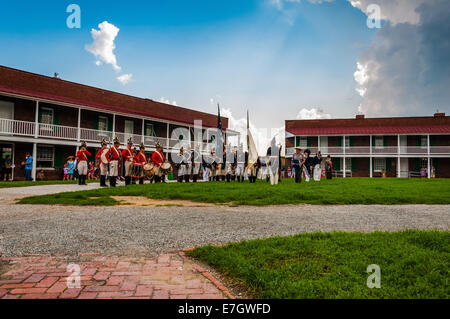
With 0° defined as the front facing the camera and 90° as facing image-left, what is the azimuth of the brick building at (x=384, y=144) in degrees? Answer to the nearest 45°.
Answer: approximately 0°

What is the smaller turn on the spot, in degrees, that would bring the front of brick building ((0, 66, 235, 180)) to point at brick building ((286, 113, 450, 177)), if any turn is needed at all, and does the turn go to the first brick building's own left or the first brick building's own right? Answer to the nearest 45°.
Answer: approximately 45° to the first brick building's own left

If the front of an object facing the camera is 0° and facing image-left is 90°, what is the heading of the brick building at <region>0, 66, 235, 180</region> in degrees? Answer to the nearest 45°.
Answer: approximately 315°

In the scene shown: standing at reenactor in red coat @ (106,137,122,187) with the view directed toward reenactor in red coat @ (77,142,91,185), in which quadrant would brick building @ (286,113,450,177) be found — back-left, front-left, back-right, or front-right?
back-right

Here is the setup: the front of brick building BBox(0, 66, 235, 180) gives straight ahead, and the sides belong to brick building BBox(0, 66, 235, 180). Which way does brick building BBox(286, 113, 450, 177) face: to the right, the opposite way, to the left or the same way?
to the right

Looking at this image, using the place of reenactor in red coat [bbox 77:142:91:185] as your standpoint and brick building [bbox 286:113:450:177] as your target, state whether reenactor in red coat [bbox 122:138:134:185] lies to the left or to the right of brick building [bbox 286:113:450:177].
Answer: right

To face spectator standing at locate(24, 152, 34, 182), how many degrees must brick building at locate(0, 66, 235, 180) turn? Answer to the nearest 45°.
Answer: approximately 45° to its right
